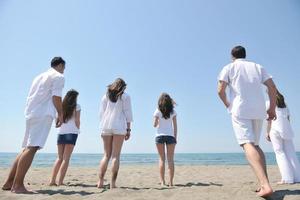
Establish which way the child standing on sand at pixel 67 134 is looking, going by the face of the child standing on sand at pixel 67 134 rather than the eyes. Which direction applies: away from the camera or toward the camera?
away from the camera

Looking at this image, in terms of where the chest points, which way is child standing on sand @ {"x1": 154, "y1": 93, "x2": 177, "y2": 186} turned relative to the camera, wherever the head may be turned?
away from the camera

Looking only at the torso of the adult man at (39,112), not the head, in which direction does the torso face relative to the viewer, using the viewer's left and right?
facing away from the viewer and to the right of the viewer

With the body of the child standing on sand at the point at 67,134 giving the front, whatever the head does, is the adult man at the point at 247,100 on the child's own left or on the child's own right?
on the child's own right

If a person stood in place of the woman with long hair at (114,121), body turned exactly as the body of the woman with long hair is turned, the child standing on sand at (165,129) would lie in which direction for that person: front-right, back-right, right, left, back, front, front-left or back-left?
front-right

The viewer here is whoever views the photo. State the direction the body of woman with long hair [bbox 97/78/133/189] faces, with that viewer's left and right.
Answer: facing away from the viewer

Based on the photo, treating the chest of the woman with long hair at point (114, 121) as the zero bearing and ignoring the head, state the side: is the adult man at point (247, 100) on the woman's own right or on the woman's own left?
on the woman's own right

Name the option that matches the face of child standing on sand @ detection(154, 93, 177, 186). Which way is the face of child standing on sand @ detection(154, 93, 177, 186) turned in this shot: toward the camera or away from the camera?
away from the camera

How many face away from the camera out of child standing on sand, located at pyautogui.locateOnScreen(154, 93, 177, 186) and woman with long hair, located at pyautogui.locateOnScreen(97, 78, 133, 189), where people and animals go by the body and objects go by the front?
2
